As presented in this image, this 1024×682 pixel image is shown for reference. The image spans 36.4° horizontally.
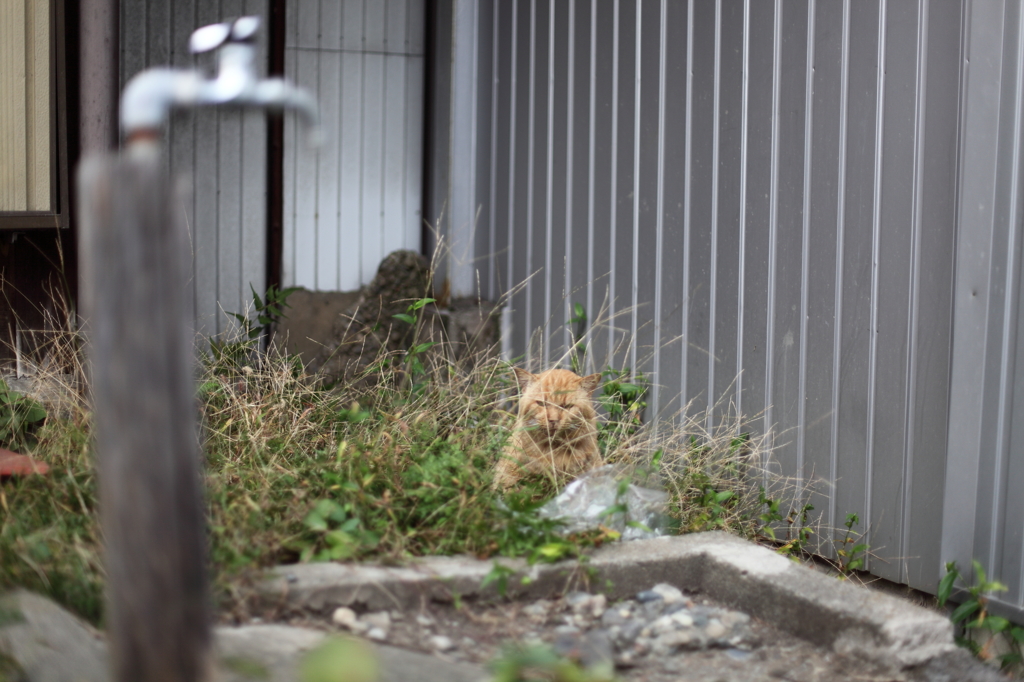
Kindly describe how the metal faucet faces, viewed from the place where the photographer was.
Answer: facing to the right of the viewer

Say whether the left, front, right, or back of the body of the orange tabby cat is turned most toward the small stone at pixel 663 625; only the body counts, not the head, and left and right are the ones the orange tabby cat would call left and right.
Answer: front

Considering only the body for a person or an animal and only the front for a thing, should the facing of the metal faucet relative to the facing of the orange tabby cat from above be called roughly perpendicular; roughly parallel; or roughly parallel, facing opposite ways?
roughly perpendicular

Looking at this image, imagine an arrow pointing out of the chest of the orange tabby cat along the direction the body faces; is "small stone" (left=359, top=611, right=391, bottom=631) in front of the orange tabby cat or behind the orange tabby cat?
in front

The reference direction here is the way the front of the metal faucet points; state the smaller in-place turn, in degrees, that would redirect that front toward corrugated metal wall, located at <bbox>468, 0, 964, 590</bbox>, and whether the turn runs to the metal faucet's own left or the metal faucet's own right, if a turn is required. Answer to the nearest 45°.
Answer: approximately 45° to the metal faucet's own left

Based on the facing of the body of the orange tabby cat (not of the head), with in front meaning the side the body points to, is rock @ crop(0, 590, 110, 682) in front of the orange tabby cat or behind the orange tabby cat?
in front

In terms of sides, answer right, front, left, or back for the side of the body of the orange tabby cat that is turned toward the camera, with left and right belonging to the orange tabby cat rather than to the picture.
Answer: front

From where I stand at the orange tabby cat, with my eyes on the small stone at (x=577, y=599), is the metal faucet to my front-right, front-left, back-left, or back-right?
front-right

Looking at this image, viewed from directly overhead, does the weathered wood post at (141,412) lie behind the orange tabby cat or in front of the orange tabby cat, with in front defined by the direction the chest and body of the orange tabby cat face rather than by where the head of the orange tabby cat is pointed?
in front

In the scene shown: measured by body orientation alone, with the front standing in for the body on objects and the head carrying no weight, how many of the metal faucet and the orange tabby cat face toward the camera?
1
